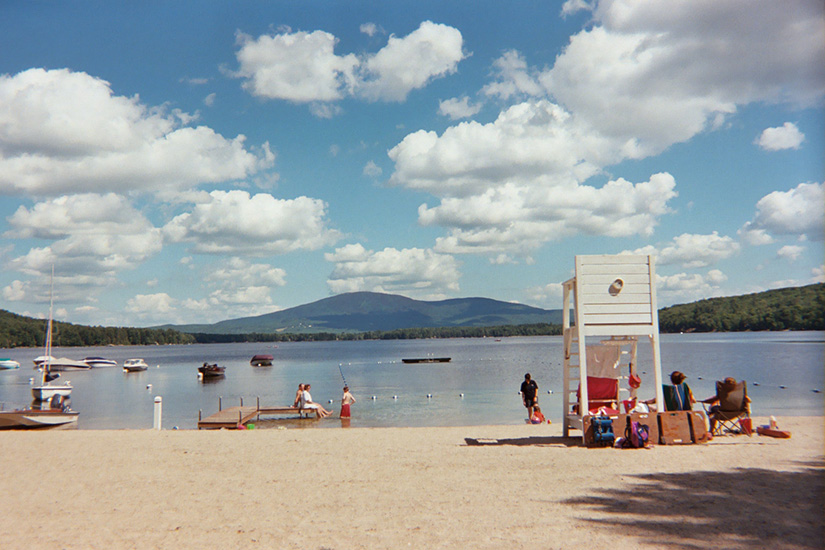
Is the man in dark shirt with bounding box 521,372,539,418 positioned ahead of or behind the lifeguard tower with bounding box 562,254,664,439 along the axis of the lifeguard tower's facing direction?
ahead

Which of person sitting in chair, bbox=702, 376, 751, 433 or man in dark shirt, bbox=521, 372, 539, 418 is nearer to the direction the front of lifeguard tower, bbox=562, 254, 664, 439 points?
the man in dark shirt

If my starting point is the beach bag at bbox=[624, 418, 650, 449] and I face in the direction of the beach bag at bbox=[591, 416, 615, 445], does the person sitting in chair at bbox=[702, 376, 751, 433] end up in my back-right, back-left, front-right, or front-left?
back-right

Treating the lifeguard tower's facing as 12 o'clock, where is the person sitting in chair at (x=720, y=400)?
The person sitting in chair is roughly at 2 o'clock from the lifeguard tower.

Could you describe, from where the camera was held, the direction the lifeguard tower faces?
facing away from the viewer

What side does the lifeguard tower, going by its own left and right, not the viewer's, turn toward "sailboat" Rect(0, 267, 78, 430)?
left
